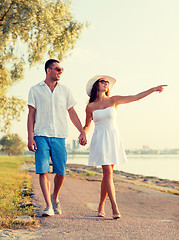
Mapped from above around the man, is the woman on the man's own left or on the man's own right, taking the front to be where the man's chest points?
on the man's own left

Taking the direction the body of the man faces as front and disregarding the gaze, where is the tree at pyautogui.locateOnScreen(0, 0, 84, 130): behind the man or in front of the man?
behind

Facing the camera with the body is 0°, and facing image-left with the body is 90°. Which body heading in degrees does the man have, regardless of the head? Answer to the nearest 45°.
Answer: approximately 0°
